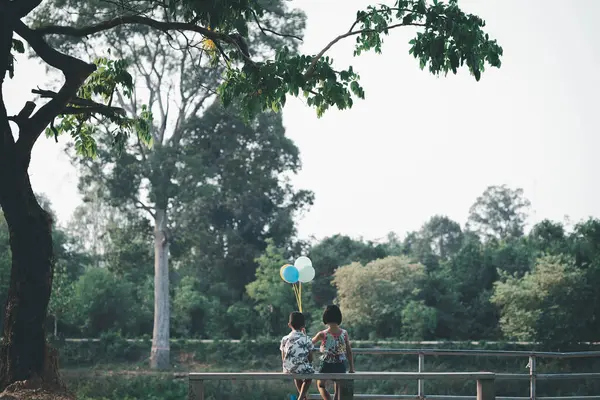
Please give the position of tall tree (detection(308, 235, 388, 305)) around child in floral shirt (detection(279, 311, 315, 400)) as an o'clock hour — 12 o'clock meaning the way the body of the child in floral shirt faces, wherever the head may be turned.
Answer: The tall tree is roughly at 12 o'clock from the child in floral shirt.

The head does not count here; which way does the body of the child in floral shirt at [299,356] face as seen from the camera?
away from the camera

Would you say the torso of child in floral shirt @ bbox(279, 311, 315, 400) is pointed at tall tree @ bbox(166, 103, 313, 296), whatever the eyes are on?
yes
